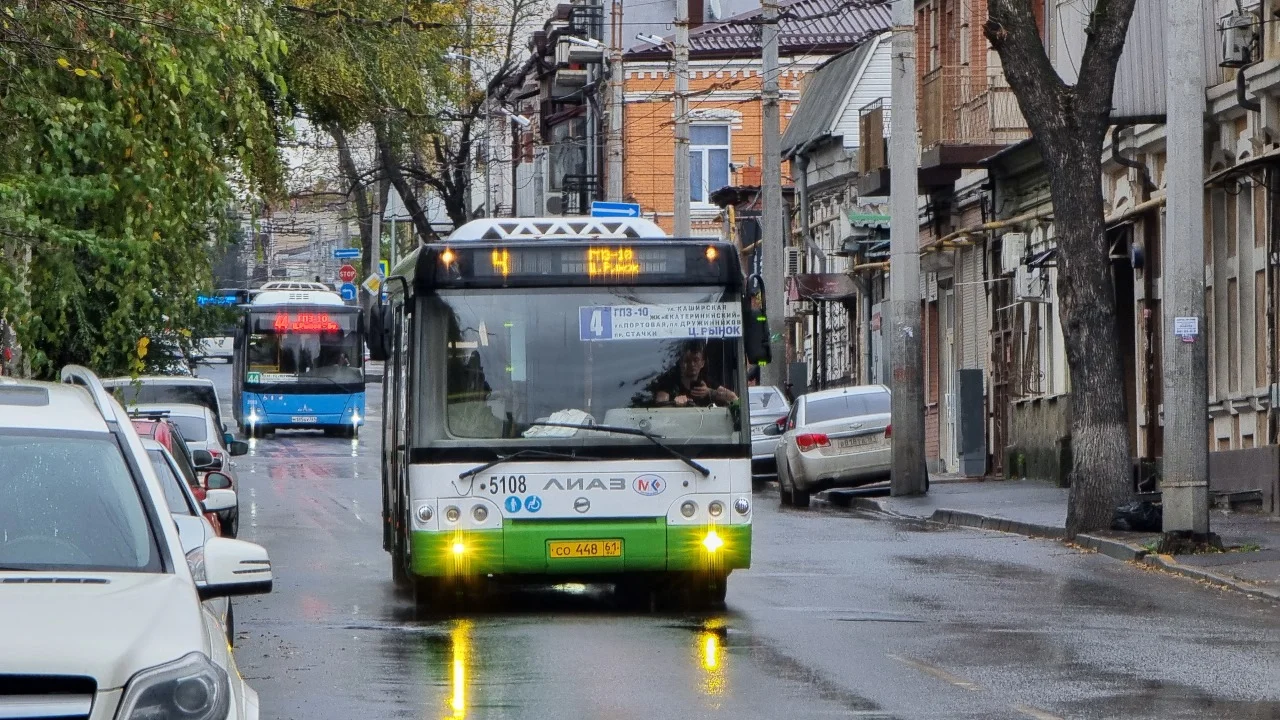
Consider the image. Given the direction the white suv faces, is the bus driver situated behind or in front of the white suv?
behind

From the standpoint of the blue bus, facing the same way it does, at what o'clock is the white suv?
The white suv is roughly at 12 o'clock from the blue bus.

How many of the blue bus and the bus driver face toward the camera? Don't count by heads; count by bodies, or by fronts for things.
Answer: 2

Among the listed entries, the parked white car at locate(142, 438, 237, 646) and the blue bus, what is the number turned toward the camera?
2

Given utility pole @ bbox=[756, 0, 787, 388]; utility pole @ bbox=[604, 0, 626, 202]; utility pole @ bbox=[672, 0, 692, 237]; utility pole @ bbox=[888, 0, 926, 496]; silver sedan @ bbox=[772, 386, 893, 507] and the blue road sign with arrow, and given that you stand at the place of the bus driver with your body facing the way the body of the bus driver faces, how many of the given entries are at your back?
6

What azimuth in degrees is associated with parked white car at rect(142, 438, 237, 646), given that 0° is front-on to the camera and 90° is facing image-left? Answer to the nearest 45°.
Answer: approximately 0°

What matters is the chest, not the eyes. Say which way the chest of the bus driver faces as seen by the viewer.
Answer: toward the camera

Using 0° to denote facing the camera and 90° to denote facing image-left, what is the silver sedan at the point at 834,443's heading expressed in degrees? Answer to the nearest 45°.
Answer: approximately 180°

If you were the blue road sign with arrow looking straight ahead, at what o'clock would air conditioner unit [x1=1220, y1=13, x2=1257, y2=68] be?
The air conditioner unit is roughly at 10 o'clock from the blue road sign with arrow.

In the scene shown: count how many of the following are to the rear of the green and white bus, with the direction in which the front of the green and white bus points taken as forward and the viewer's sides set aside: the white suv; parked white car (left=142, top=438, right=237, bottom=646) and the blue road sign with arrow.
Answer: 1

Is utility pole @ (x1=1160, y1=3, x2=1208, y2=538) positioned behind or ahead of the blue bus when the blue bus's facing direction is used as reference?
ahead

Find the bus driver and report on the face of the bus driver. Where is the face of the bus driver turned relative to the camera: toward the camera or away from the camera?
toward the camera

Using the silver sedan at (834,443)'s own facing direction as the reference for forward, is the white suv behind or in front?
behind

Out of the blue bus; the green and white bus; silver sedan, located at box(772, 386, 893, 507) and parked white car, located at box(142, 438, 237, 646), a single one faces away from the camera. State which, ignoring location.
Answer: the silver sedan

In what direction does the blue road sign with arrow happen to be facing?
toward the camera

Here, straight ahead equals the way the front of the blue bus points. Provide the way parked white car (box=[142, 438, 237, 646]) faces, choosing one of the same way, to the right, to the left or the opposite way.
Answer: the same way

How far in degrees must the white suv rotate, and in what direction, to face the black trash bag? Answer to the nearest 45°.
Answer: approximately 135° to its left
